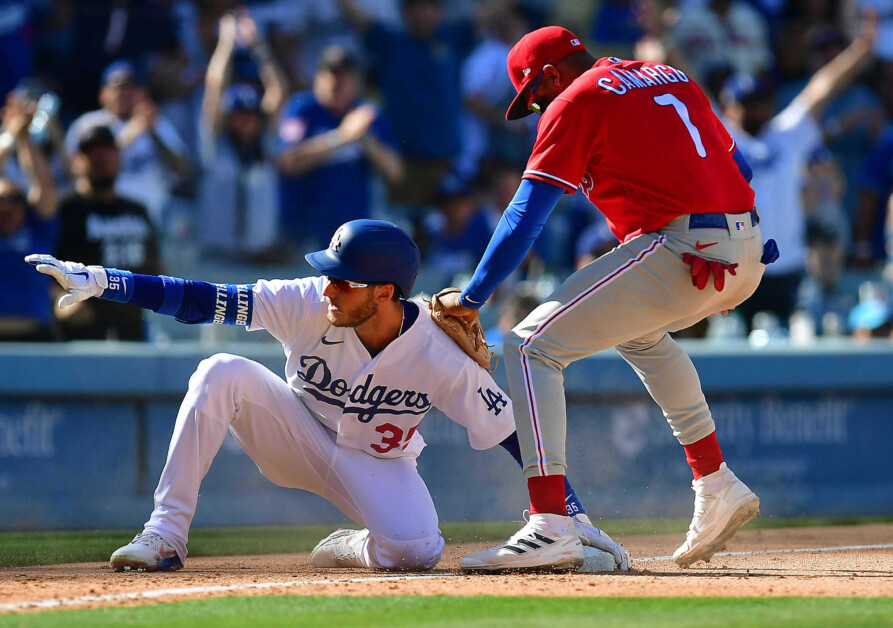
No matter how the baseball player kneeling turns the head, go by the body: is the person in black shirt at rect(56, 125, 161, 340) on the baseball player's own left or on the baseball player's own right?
on the baseball player's own right

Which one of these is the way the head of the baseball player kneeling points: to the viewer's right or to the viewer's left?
to the viewer's left

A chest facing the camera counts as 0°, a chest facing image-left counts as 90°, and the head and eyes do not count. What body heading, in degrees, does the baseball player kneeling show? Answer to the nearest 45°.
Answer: approximately 45°
